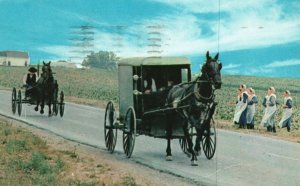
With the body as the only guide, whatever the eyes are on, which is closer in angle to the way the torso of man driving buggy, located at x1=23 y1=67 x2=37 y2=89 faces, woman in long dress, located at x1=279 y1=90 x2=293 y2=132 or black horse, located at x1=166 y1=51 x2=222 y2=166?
the black horse

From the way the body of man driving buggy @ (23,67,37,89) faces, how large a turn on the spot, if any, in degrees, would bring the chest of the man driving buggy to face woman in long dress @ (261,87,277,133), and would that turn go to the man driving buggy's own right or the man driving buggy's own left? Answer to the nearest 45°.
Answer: approximately 45° to the man driving buggy's own left

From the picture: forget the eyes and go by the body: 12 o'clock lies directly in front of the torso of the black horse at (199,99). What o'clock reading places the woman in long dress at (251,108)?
The woman in long dress is roughly at 8 o'clock from the black horse.

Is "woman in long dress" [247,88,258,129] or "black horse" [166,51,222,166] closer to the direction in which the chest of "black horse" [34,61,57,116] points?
the black horse

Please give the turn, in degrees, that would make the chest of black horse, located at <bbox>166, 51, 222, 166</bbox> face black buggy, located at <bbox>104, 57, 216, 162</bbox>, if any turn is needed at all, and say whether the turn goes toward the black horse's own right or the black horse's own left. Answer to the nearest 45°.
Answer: approximately 180°

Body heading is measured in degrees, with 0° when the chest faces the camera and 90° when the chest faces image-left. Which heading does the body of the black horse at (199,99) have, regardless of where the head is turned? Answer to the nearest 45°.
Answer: approximately 315°
